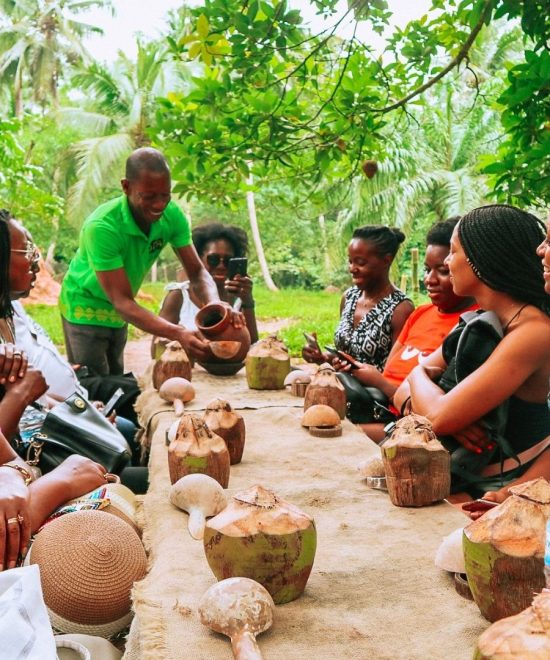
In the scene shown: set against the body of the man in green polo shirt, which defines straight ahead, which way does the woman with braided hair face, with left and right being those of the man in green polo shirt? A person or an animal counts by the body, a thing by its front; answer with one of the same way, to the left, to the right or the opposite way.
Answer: the opposite way

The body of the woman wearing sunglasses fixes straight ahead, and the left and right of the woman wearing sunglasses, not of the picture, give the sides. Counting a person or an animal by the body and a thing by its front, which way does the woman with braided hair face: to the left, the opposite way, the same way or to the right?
to the right

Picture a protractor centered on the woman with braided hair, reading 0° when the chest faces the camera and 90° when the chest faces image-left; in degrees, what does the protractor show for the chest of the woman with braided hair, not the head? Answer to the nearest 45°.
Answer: approximately 90°

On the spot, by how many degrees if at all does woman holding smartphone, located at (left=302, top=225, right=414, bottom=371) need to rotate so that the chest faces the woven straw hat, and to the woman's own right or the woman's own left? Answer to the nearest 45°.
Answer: approximately 45° to the woman's own left

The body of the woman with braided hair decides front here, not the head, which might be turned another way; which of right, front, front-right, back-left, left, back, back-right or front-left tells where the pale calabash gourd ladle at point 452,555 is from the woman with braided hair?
left

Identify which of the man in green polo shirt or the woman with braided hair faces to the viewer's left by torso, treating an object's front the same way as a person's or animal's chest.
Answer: the woman with braided hair

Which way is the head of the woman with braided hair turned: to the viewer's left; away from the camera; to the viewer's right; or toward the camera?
to the viewer's left

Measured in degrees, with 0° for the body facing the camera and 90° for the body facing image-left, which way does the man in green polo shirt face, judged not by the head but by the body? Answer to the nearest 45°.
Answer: approximately 315°

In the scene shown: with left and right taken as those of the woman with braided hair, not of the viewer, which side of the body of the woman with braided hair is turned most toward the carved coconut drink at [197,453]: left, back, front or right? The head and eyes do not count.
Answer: front

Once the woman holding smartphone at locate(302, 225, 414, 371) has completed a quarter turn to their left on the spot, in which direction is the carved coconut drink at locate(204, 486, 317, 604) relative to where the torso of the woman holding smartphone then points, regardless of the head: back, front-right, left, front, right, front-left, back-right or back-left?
front-right

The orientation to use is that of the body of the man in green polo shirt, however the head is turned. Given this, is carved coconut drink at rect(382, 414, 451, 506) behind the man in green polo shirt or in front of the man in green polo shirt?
in front

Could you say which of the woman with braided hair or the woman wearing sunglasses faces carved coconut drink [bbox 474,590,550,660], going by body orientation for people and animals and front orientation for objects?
the woman wearing sunglasses

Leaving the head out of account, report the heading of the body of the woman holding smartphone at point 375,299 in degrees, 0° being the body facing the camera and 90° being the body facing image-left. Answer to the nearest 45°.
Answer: approximately 45°

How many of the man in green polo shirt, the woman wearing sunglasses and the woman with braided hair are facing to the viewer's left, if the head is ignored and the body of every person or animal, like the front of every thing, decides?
1
